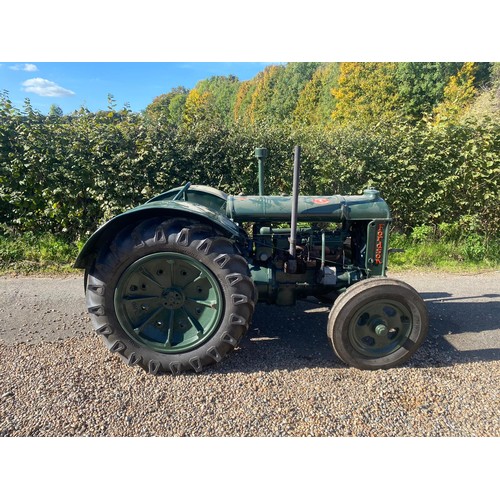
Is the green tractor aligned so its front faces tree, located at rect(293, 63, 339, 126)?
no

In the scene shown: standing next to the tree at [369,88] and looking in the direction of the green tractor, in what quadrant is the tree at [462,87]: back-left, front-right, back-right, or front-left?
front-left

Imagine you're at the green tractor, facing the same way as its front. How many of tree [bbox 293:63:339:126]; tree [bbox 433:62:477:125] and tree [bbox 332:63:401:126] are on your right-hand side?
0

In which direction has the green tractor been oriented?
to the viewer's right

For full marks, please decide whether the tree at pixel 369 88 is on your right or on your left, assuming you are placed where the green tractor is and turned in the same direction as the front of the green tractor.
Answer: on your left

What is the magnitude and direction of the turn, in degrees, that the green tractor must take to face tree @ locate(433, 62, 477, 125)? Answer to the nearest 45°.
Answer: approximately 45° to its left
